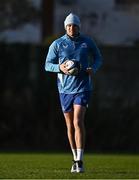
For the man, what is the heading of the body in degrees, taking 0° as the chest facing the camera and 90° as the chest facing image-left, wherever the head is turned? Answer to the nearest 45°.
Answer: approximately 0°

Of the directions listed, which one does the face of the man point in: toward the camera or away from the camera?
toward the camera
